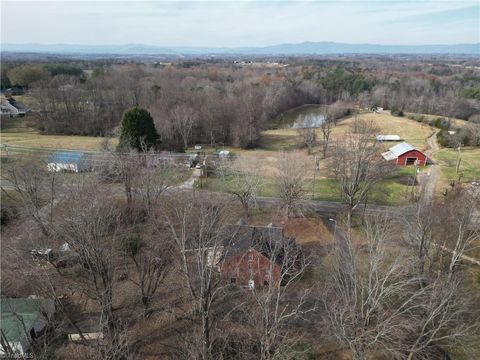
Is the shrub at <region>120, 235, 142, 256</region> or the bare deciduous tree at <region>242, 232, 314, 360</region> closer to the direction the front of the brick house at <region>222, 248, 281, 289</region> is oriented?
the bare deciduous tree

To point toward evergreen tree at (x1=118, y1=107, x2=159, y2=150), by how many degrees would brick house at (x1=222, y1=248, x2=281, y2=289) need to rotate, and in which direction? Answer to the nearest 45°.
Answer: approximately 135° to its right

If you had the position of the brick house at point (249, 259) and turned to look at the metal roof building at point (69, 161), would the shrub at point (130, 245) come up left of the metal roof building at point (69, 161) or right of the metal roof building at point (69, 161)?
left

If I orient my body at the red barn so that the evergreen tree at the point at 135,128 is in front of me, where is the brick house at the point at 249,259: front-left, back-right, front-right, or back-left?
front-left

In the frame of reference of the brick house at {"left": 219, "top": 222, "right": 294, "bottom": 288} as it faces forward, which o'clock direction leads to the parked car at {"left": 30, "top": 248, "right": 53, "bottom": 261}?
The parked car is roughly at 3 o'clock from the brick house.

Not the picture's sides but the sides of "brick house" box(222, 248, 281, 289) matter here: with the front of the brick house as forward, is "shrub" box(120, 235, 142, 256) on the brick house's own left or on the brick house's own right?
on the brick house's own right

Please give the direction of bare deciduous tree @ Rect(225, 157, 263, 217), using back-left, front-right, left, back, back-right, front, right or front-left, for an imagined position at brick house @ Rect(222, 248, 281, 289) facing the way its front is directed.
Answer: back

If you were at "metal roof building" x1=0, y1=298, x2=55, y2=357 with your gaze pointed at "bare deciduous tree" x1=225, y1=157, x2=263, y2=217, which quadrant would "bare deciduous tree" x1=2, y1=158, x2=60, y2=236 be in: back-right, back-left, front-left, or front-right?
front-left

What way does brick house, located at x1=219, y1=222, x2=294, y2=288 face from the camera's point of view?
toward the camera

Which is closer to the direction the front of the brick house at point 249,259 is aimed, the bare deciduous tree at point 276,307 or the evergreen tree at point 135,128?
the bare deciduous tree

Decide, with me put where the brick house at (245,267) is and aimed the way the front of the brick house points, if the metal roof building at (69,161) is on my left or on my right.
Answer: on my right
